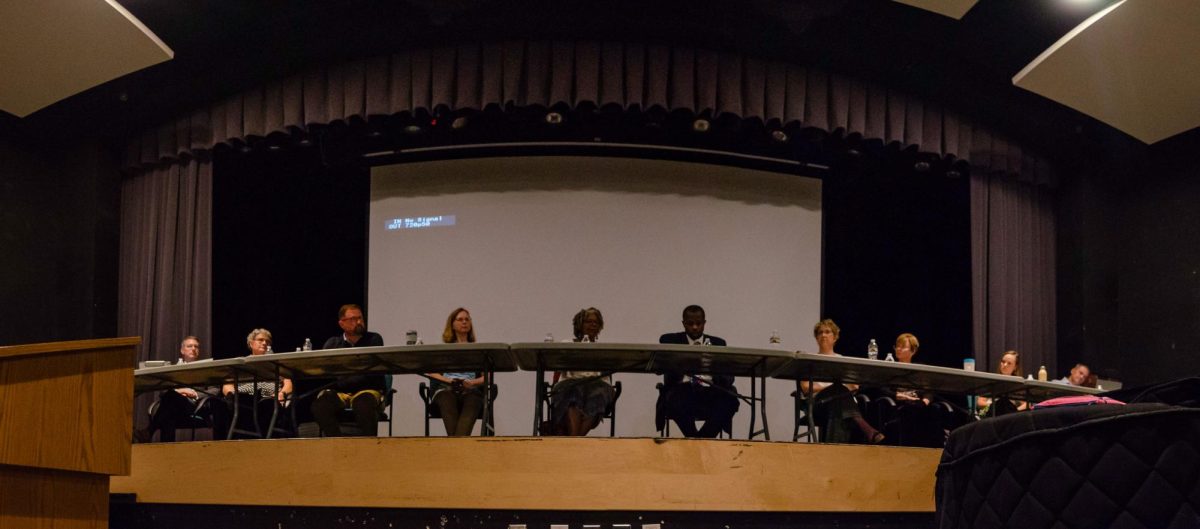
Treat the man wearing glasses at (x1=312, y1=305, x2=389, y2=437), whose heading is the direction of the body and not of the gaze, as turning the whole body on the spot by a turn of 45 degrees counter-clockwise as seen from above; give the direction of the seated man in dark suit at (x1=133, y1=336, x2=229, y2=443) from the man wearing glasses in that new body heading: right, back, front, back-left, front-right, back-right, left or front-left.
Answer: back

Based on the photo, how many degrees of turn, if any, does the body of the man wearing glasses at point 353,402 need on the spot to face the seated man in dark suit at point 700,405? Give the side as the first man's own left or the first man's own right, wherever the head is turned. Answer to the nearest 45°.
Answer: approximately 90° to the first man's own left

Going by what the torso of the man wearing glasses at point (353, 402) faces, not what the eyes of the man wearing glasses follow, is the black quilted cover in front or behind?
in front

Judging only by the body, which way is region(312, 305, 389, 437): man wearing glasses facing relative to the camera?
toward the camera

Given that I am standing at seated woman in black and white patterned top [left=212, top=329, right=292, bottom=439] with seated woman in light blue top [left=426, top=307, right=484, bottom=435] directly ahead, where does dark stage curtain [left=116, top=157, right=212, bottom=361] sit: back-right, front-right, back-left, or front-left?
back-left

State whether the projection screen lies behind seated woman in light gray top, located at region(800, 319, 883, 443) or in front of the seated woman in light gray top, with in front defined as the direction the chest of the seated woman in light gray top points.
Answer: behind

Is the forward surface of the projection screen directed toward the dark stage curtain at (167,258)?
no

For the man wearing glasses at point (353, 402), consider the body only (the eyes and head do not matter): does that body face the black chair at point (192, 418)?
no

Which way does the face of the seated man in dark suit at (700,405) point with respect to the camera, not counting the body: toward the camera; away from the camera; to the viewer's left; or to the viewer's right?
toward the camera

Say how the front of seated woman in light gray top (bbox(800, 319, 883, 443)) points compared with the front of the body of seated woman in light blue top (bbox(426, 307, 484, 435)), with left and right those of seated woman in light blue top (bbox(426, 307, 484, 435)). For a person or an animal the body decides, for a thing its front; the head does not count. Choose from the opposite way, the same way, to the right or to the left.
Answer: the same way

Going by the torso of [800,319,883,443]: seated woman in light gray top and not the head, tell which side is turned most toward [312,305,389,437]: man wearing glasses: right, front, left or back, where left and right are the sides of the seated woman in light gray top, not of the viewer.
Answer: right

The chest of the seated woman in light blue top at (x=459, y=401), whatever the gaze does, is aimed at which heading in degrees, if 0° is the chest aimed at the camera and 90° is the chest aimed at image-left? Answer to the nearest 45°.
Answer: approximately 0°

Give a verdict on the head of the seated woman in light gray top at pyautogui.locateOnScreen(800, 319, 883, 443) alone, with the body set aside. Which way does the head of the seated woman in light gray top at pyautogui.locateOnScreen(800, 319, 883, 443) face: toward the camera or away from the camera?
toward the camera

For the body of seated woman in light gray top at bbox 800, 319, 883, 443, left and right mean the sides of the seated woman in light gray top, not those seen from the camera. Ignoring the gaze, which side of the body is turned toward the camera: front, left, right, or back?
front
